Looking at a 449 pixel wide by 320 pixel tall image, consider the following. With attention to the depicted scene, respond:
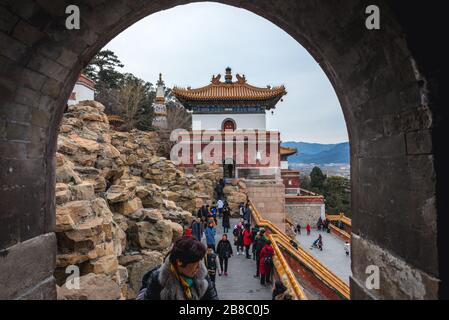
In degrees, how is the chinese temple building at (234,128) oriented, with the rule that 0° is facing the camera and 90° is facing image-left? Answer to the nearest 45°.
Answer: approximately 0°

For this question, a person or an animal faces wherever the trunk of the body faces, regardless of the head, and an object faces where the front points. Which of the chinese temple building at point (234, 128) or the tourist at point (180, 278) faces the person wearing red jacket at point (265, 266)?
the chinese temple building

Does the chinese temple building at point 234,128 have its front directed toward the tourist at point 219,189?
yes

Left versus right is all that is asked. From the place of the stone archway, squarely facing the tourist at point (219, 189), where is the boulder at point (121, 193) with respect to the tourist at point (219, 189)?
left

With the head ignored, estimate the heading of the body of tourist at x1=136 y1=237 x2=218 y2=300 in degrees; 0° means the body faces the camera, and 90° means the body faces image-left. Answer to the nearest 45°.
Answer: approximately 315°

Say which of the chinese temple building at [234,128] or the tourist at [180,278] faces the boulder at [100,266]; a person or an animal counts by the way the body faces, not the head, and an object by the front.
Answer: the chinese temple building

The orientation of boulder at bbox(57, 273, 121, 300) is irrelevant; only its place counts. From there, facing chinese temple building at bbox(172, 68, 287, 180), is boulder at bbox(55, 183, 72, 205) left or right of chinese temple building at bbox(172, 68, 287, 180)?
left

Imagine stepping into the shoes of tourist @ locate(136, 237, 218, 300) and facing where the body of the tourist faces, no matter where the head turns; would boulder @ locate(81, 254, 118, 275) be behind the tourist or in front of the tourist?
behind

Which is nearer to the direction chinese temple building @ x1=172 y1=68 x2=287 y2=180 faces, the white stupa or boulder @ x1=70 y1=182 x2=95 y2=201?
the boulder

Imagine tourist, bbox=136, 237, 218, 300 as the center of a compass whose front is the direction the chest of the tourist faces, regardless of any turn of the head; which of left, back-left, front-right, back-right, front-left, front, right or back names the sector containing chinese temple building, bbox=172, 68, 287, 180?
back-left

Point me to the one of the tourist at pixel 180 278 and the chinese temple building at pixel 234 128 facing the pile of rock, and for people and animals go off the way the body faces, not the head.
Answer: the chinese temple building
